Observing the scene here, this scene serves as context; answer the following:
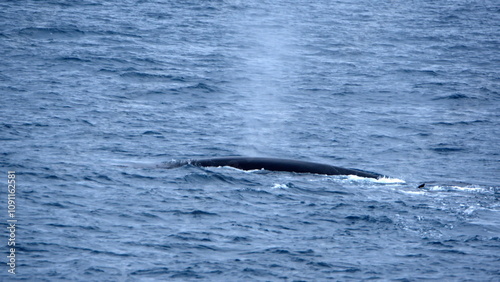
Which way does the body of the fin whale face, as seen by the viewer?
to the viewer's left
